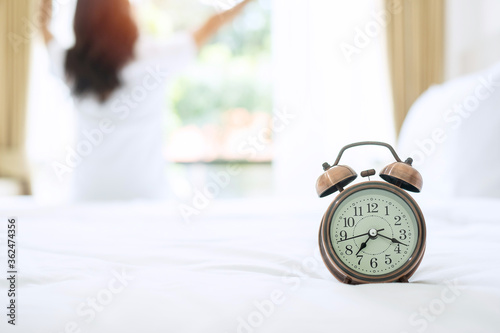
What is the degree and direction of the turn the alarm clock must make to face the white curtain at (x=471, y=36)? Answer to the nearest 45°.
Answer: approximately 180°

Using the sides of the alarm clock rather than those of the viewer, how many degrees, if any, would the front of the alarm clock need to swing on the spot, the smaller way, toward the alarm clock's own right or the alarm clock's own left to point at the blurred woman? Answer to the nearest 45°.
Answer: approximately 135° to the alarm clock's own right

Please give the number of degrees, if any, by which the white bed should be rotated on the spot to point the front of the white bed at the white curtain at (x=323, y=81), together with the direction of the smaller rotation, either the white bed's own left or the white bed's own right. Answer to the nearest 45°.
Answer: approximately 90° to the white bed's own right

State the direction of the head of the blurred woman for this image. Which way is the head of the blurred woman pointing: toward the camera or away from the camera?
away from the camera

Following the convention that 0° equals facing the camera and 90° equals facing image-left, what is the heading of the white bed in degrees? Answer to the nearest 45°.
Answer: approximately 90°

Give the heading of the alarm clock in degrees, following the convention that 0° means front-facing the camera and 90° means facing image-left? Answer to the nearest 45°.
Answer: approximately 0°

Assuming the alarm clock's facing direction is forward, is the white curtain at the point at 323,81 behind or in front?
behind
